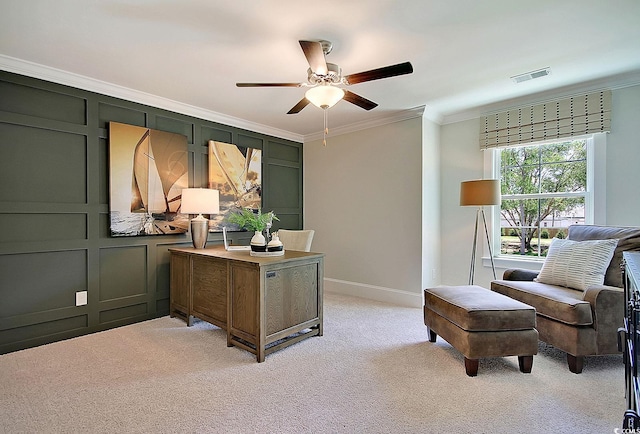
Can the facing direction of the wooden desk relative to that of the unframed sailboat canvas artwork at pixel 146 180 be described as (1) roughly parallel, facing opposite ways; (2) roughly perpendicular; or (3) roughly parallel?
roughly perpendicular

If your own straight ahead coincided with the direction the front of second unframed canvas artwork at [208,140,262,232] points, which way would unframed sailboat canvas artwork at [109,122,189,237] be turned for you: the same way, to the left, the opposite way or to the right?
the same way

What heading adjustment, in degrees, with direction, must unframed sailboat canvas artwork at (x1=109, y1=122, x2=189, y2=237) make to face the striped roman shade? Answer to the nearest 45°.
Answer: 0° — it already faces it

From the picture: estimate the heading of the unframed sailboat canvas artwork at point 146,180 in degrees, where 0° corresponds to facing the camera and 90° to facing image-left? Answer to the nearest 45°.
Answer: approximately 315°

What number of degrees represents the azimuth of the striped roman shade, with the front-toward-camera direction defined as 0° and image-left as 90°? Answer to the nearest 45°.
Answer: approximately 45°

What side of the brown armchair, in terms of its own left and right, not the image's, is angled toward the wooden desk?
front

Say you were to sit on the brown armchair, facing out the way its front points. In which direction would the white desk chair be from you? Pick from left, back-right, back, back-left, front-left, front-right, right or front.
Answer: front-right

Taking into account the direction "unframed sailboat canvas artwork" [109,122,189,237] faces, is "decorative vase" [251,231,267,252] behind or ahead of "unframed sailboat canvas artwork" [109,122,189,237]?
ahead

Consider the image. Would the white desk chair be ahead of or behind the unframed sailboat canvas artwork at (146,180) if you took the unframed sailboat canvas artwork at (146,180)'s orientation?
ahead

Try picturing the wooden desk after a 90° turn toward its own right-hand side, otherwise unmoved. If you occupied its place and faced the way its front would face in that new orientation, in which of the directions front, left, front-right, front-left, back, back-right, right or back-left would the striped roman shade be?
front-left

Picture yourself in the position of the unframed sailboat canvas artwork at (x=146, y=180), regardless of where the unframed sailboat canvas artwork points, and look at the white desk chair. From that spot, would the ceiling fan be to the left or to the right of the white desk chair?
right

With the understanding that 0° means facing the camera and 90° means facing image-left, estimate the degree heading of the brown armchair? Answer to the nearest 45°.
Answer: approximately 45°

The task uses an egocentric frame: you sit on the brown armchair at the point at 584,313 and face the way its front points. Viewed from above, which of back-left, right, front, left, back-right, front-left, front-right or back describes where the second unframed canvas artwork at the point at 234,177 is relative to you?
front-right

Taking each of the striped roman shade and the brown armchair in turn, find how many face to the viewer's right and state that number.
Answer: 0

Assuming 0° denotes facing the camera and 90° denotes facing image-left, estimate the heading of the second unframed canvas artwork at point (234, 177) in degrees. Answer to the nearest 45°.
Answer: approximately 315°

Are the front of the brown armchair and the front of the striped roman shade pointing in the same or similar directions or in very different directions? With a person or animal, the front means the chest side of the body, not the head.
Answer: same or similar directions

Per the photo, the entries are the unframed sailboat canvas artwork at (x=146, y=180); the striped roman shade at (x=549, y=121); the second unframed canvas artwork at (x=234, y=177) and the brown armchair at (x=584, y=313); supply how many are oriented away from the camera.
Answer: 0

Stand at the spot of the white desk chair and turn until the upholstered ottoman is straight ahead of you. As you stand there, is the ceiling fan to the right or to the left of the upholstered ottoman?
right

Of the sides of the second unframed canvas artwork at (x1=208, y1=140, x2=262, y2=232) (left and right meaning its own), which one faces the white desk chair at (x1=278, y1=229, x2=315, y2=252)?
front
